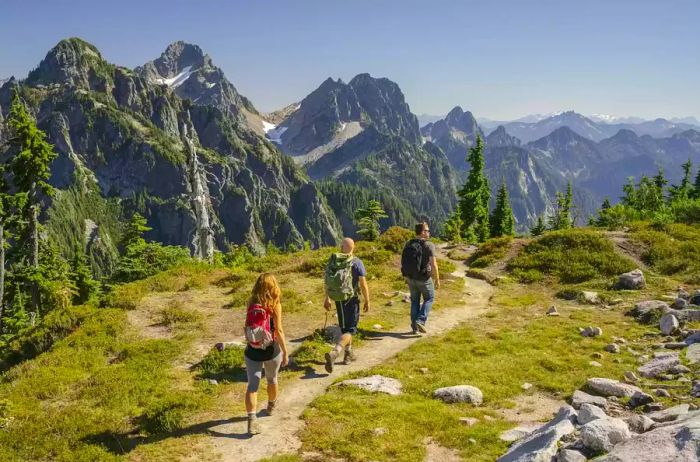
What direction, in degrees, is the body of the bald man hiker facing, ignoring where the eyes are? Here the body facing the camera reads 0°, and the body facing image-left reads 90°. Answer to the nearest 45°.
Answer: approximately 225°

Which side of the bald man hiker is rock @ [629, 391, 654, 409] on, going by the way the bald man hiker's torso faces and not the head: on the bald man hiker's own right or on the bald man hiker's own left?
on the bald man hiker's own right

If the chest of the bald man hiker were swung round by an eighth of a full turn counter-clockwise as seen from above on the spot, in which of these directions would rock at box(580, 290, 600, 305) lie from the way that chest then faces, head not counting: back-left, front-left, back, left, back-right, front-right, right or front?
front-right

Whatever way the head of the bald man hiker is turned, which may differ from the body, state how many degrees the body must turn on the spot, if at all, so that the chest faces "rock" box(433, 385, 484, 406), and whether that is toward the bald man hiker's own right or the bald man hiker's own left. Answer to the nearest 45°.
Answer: approximately 90° to the bald man hiker's own right

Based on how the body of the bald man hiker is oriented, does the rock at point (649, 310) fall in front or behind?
in front

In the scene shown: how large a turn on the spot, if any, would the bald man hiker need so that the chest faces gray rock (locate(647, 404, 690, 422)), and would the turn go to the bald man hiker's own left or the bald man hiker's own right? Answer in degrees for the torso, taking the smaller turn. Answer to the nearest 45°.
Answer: approximately 90° to the bald man hiker's own right

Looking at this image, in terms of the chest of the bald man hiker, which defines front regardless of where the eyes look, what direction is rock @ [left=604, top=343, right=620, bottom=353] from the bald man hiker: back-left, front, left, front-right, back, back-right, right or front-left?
front-right

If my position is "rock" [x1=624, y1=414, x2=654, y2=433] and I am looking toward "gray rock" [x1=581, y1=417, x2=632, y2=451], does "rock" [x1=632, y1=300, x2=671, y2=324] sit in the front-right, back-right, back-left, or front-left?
back-right

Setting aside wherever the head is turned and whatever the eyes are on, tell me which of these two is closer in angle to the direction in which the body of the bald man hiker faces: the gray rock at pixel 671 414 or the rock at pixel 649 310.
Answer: the rock

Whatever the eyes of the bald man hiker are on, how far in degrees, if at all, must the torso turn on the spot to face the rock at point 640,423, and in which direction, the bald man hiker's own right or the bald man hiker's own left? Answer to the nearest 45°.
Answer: approximately 90° to the bald man hiker's own right

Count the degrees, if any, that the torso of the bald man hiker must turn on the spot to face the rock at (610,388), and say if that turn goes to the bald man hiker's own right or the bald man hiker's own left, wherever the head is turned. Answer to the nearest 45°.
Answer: approximately 90° to the bald man hiker's own right

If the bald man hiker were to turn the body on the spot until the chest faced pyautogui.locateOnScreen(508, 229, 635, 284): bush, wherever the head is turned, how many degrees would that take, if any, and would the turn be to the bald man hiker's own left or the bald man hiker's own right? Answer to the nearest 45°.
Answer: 0° — they already face it
